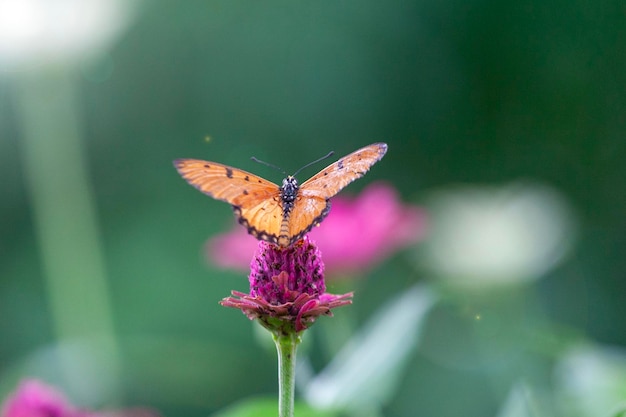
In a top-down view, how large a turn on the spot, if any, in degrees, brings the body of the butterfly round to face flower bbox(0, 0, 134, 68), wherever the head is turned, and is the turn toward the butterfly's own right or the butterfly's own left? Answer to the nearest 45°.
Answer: approximately 45° to the butterfly's own left

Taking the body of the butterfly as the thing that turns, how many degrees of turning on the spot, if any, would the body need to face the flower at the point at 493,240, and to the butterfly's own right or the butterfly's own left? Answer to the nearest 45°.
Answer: approximately 45° to the butterfly's own right

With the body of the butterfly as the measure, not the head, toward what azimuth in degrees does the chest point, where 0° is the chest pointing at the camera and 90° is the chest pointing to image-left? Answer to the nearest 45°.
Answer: approximately 180°
